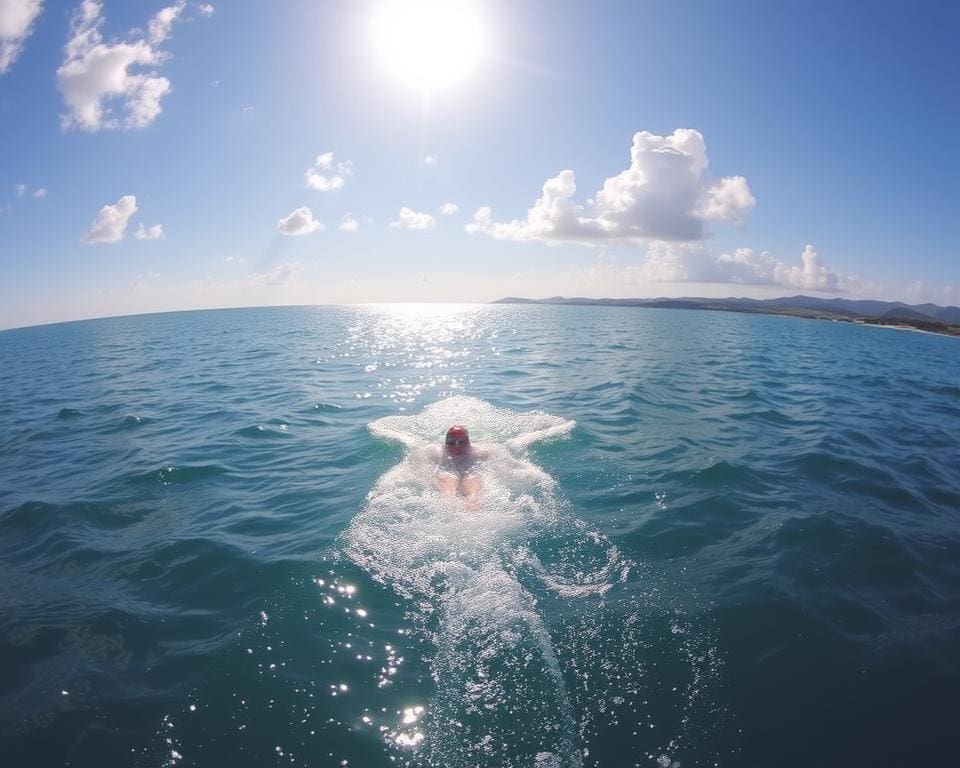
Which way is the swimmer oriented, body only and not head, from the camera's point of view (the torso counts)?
toward the camera
